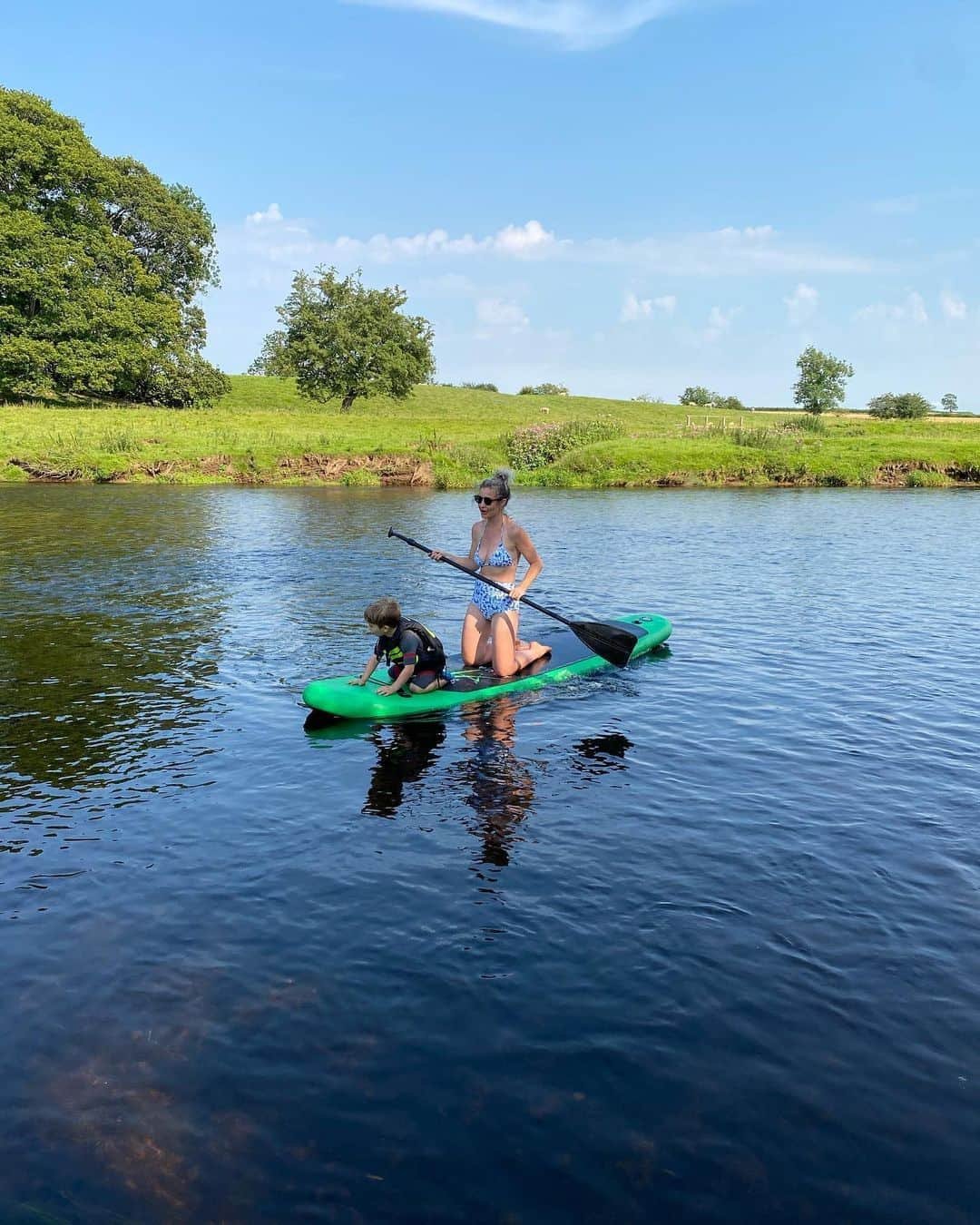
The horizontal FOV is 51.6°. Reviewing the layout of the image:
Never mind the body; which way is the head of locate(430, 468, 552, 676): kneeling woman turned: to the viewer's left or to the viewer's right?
to the viewer's left

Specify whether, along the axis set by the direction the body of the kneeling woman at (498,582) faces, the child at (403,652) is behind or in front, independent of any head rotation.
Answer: in front

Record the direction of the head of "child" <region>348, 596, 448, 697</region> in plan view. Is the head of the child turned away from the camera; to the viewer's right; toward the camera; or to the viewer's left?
to the viewer's left

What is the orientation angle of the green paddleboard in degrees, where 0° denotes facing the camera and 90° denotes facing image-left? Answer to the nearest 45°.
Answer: approximately 45°

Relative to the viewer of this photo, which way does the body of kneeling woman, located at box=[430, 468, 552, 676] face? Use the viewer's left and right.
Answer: facing the viewer and to the left of the viewer
